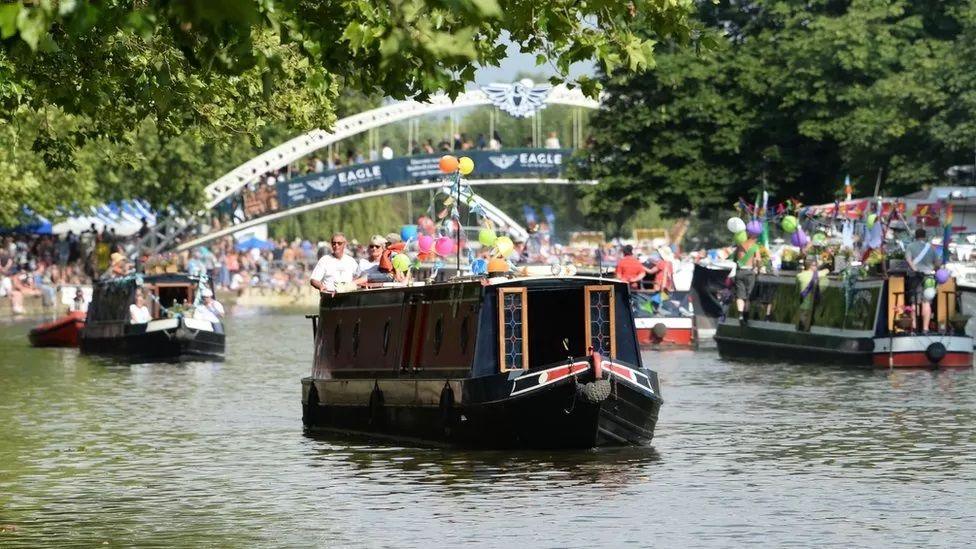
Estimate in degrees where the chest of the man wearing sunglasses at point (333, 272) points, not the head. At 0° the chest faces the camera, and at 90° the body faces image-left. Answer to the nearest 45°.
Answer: approximately 0°
